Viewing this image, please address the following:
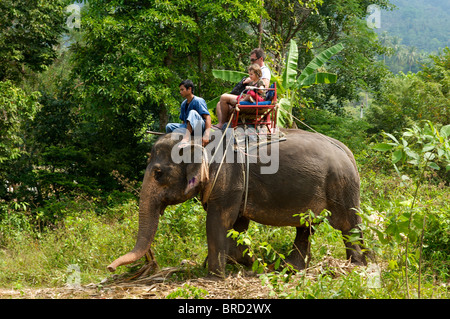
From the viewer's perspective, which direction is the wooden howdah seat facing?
to the viewer's left

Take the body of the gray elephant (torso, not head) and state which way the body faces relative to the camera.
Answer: to the viewer's left
